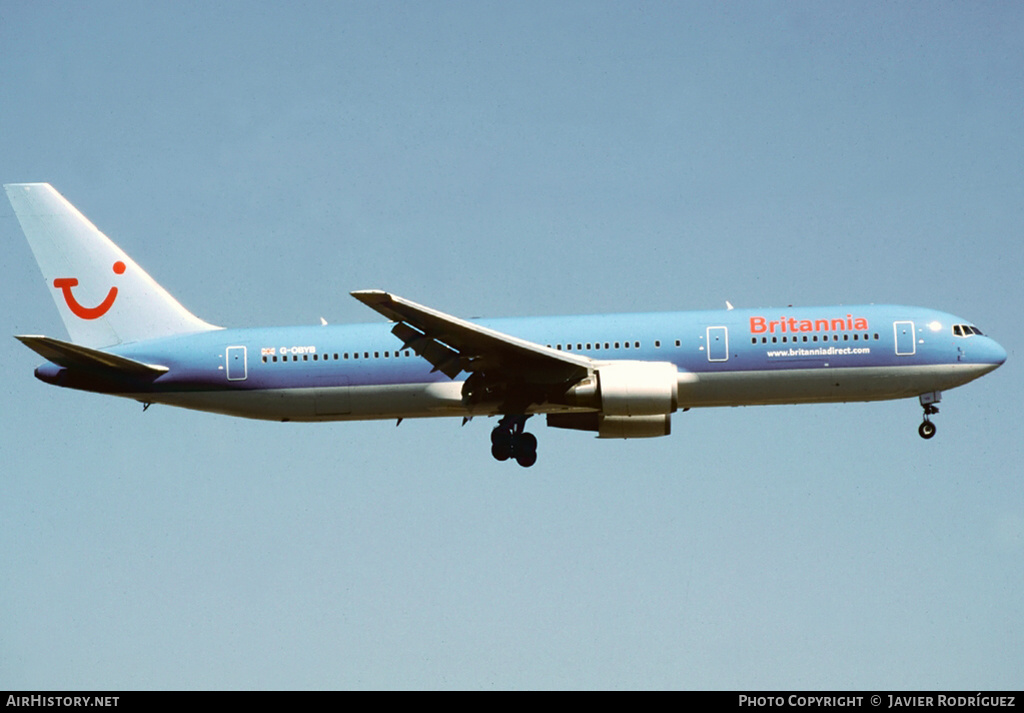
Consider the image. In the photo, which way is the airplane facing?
to the viewer's right
